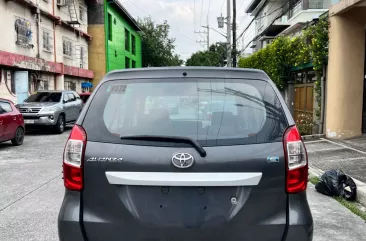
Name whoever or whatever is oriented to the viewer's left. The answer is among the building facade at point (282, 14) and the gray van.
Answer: the building facade

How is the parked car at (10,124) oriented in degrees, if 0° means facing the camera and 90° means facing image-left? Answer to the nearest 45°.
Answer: approximately 45°

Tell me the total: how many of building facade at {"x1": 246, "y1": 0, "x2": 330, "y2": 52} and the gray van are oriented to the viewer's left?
1

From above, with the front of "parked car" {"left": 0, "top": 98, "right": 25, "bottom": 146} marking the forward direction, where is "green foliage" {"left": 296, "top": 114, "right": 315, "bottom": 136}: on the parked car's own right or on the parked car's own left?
on the parked car's own left

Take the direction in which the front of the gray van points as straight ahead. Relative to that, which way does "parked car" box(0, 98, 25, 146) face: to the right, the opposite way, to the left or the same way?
the opposite way

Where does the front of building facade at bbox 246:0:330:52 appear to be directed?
to the viewer's left

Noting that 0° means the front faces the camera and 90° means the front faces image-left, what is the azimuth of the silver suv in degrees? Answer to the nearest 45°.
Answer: approximately 45°

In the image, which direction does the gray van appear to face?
away from the camera

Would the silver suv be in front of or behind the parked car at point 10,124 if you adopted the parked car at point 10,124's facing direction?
behind
